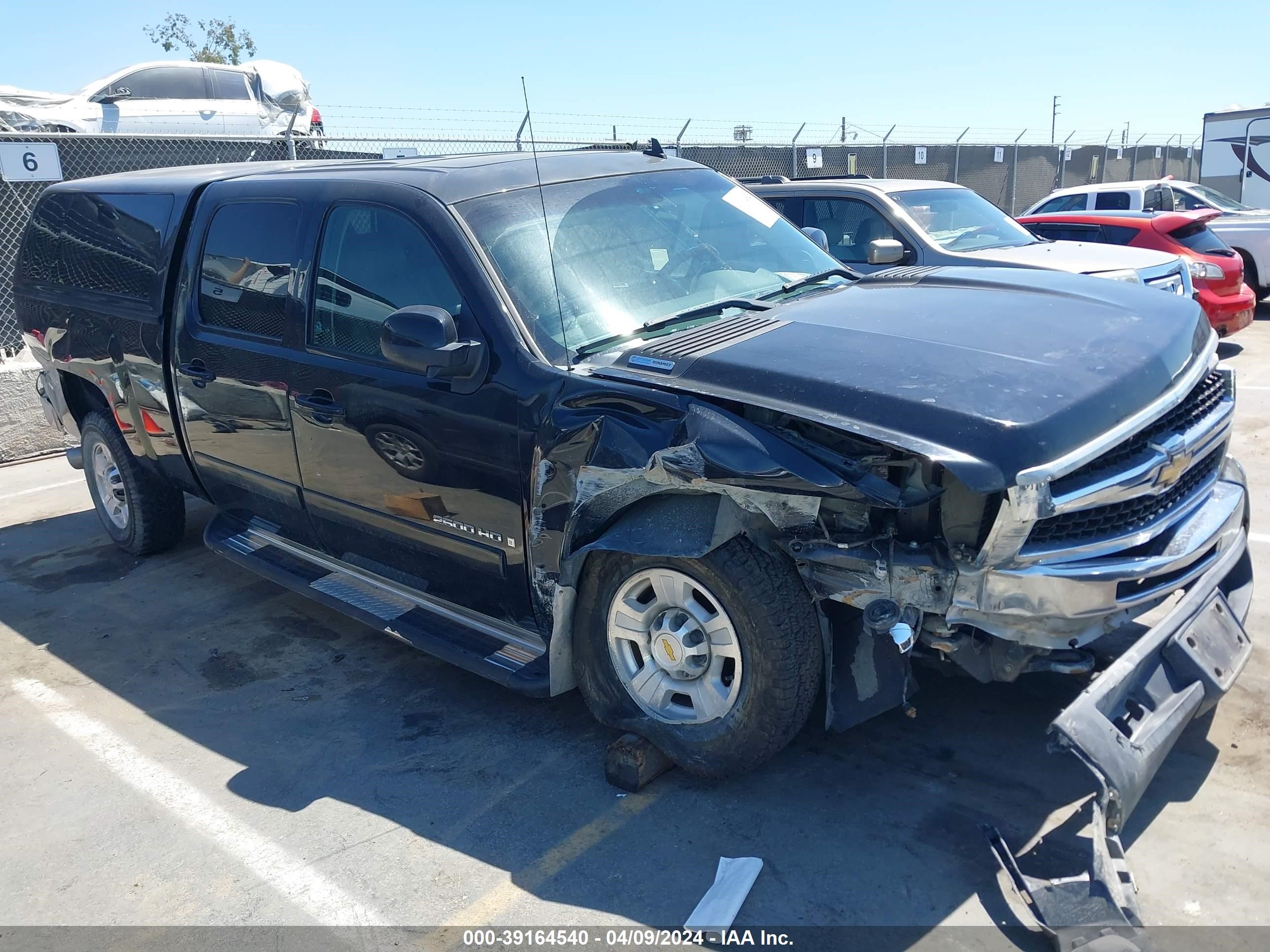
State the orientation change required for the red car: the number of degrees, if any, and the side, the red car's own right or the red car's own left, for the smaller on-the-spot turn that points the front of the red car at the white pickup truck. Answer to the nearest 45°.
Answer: approximately 45° to the red car's own right

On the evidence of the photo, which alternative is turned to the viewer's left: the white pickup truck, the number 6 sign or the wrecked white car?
the wrecked white car

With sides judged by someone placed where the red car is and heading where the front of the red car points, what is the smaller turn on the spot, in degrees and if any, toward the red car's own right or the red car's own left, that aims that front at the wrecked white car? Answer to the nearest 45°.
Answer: approximately 45° to the red car's own left

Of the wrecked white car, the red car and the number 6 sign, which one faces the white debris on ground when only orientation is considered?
the number 6 sign

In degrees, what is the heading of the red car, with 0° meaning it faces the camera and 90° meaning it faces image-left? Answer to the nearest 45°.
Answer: approximately 135°

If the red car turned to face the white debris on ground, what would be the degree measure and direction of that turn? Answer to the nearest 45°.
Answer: approximately 135° to its left

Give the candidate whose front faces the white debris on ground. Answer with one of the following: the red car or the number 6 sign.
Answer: the number 6 sign
